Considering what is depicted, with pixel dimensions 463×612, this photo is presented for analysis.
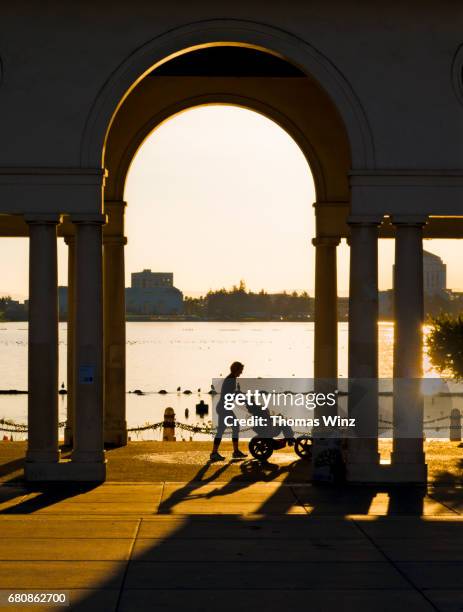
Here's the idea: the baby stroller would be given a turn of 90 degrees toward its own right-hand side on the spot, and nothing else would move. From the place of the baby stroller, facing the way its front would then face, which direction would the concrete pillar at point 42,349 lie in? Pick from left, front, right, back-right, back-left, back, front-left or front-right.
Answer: front-right

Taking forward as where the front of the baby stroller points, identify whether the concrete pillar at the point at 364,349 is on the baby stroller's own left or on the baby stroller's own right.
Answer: on the baby stroller's own right

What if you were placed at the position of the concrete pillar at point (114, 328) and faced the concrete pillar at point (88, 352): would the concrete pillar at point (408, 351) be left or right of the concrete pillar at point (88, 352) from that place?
left

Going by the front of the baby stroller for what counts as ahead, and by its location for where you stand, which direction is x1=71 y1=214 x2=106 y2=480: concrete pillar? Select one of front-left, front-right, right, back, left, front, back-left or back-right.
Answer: back-right

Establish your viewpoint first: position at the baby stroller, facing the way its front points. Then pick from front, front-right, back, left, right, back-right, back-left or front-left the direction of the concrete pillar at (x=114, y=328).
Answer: back-left

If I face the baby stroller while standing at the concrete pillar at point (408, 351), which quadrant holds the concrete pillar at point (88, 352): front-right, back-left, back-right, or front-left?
front-left

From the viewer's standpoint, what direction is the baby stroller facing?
to the viewer's right

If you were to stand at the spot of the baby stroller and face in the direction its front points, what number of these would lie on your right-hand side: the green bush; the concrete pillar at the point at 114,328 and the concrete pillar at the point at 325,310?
0

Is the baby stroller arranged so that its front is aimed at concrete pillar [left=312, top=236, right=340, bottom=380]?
no

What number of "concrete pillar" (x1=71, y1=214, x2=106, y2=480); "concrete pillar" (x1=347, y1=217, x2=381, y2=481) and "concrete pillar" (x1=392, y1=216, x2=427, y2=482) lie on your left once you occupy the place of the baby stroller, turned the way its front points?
0

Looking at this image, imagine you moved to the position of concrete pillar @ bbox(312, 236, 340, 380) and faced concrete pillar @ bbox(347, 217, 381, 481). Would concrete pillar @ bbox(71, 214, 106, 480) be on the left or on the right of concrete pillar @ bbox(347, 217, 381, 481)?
right

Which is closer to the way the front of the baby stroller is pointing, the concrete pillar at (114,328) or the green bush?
the green bush

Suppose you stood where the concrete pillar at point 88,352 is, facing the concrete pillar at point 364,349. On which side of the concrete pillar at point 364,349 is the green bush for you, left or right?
left

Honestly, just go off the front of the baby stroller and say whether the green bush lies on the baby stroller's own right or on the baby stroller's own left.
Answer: on the baby stroller's own left
